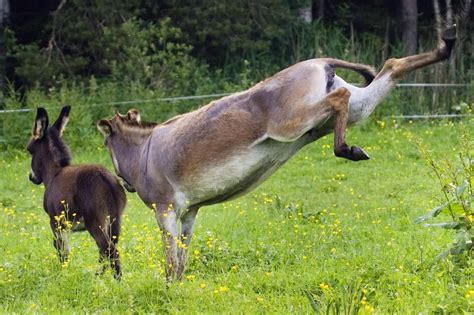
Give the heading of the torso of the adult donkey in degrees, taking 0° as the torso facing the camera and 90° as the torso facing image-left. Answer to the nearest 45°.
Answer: approximately 90°

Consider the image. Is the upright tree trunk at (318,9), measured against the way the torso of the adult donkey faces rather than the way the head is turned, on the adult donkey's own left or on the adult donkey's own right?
on the adult donkey's own right
